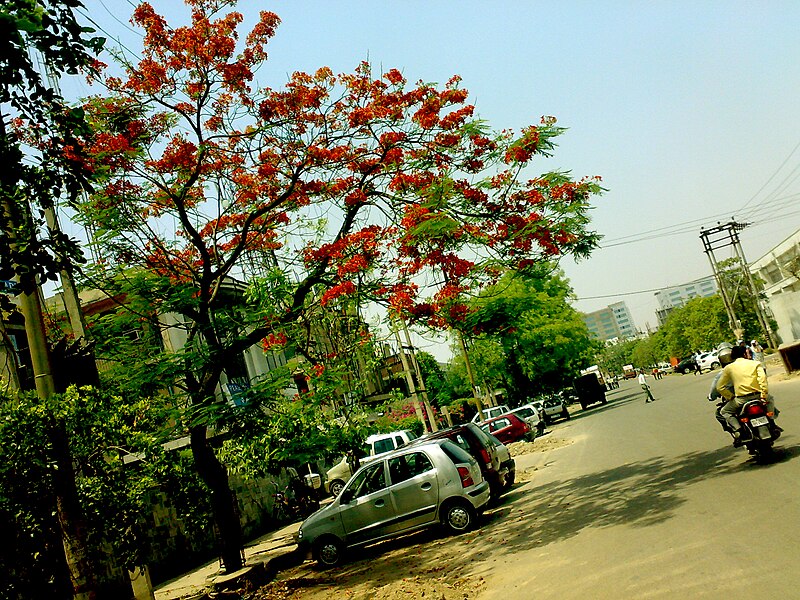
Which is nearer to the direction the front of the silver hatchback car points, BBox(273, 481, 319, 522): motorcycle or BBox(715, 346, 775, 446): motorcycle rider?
the motorcycle

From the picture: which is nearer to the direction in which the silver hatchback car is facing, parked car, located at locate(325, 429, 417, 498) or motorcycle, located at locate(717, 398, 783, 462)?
the parked car

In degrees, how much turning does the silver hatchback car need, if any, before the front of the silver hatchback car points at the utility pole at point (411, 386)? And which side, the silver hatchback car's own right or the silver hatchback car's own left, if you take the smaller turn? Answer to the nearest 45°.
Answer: approximately 90° to the silver hatchback car's own right

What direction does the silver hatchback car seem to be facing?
to the viewer's left

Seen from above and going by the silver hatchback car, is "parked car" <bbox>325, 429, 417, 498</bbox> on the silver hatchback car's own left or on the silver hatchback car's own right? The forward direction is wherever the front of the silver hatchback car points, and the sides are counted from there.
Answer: on the silver hatchback car's own right

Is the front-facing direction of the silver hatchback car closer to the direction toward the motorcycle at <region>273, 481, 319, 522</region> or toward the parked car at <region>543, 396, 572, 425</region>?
the motorcycle

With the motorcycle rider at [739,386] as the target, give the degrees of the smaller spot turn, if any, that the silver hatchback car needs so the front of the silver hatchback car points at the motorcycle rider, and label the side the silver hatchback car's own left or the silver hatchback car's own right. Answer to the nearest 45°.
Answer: approximately 135° to the silver hatchback car's own left

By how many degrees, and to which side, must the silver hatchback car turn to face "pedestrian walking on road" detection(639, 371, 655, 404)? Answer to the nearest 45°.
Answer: approximately 135° to its right
